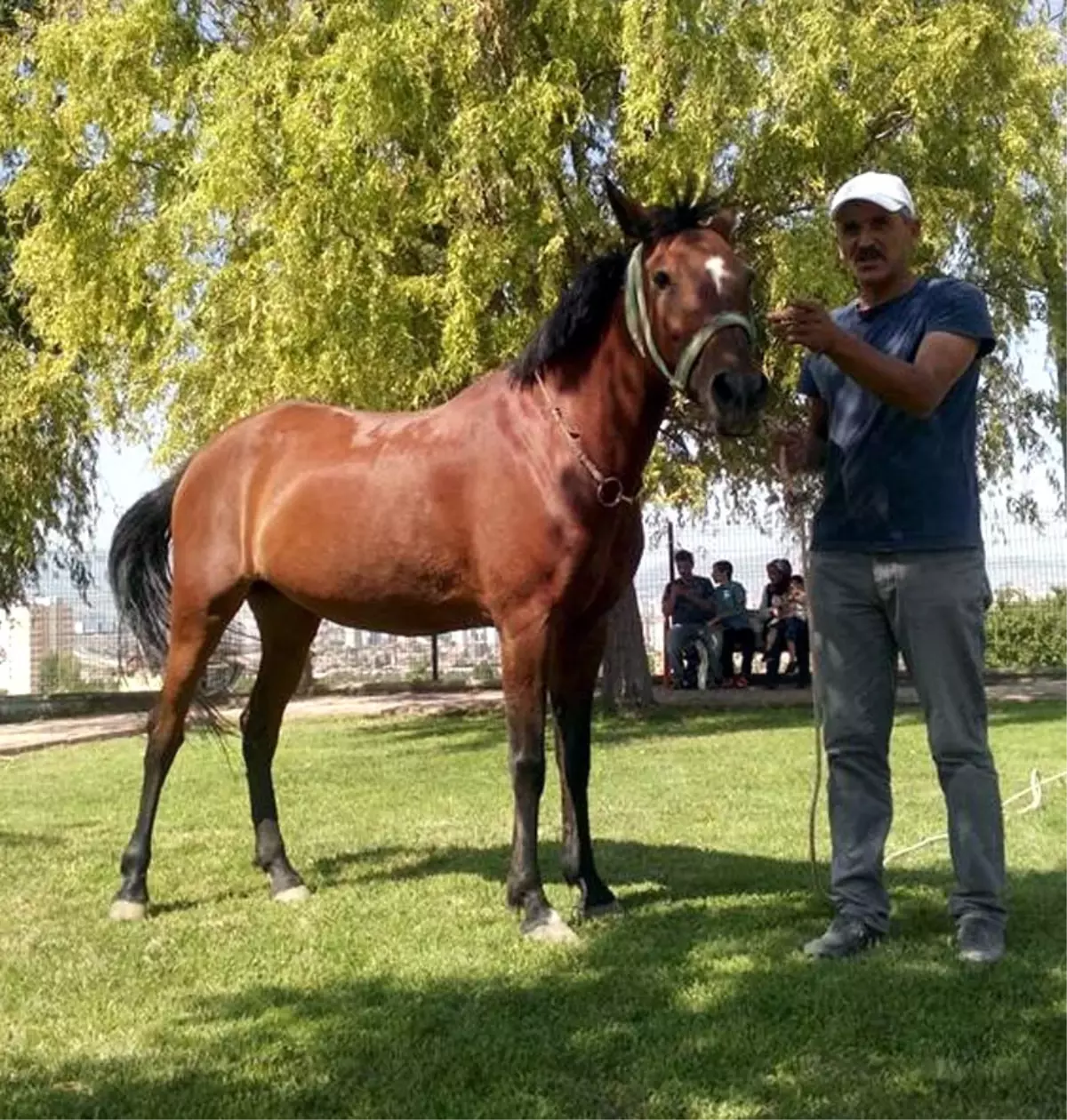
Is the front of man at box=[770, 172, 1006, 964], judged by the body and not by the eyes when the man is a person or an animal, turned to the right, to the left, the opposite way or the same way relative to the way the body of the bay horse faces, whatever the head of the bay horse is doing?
to the right

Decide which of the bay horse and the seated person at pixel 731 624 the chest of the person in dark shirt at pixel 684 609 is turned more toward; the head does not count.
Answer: the bay horse

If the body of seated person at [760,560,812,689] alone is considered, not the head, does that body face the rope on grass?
yes

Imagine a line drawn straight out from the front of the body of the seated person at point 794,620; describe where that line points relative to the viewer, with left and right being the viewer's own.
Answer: facing the viewer and to the left of the viewer

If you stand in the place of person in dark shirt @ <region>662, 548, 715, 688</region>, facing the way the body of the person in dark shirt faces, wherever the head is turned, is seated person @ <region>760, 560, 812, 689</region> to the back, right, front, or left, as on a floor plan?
left

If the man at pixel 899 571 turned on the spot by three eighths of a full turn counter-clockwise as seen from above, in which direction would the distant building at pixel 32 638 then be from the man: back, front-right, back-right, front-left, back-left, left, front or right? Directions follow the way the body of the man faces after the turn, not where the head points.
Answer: back-left

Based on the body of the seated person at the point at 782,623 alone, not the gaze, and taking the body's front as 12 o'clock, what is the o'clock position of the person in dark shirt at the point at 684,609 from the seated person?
The person in dark shirt is roughly at 3 o'clock from the seated person.

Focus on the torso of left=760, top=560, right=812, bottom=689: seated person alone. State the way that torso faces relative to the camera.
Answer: toward the camera

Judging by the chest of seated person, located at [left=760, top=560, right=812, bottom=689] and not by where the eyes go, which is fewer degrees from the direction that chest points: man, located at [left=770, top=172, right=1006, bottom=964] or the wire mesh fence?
the man

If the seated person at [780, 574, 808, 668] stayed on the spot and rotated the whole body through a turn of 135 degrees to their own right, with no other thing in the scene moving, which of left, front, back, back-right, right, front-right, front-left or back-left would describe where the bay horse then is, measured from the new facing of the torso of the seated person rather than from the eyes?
back

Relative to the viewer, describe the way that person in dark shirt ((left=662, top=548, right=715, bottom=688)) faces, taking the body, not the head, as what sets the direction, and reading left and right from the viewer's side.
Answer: facing the viewer

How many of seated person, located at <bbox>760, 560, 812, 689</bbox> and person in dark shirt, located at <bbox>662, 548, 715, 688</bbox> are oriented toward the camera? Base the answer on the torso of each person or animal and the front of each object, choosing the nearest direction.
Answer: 2
